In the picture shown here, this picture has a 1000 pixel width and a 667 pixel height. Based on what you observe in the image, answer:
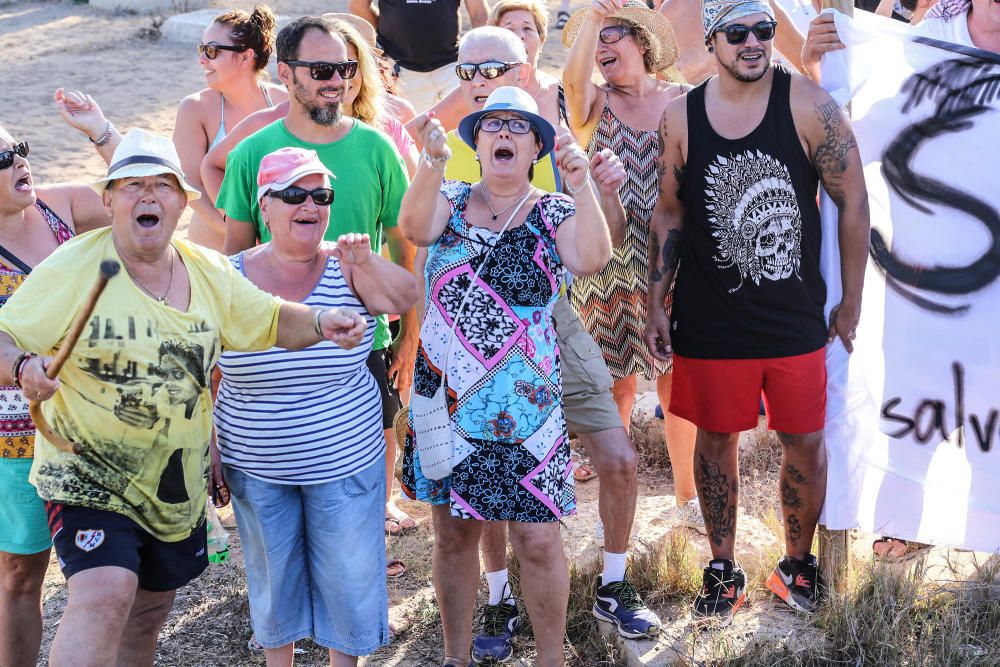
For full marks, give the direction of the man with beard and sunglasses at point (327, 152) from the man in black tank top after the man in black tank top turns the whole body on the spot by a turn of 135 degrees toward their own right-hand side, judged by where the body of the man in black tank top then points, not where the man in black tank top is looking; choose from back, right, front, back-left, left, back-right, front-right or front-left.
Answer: front-left

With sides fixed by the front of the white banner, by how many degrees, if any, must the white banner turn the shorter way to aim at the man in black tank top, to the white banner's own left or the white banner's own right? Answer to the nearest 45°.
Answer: approximately 45° to the white banner's own right

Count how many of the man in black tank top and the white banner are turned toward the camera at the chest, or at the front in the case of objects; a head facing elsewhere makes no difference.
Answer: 2

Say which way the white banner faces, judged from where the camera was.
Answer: facing the viewer

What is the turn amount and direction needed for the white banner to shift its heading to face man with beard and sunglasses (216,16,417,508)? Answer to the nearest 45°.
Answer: approximately 90° to its right

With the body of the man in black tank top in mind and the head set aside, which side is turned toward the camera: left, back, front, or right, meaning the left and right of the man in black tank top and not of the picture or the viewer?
front

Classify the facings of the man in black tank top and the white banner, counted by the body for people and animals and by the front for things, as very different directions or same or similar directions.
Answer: same or similar directions

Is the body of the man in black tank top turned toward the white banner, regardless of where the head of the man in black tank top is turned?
no
